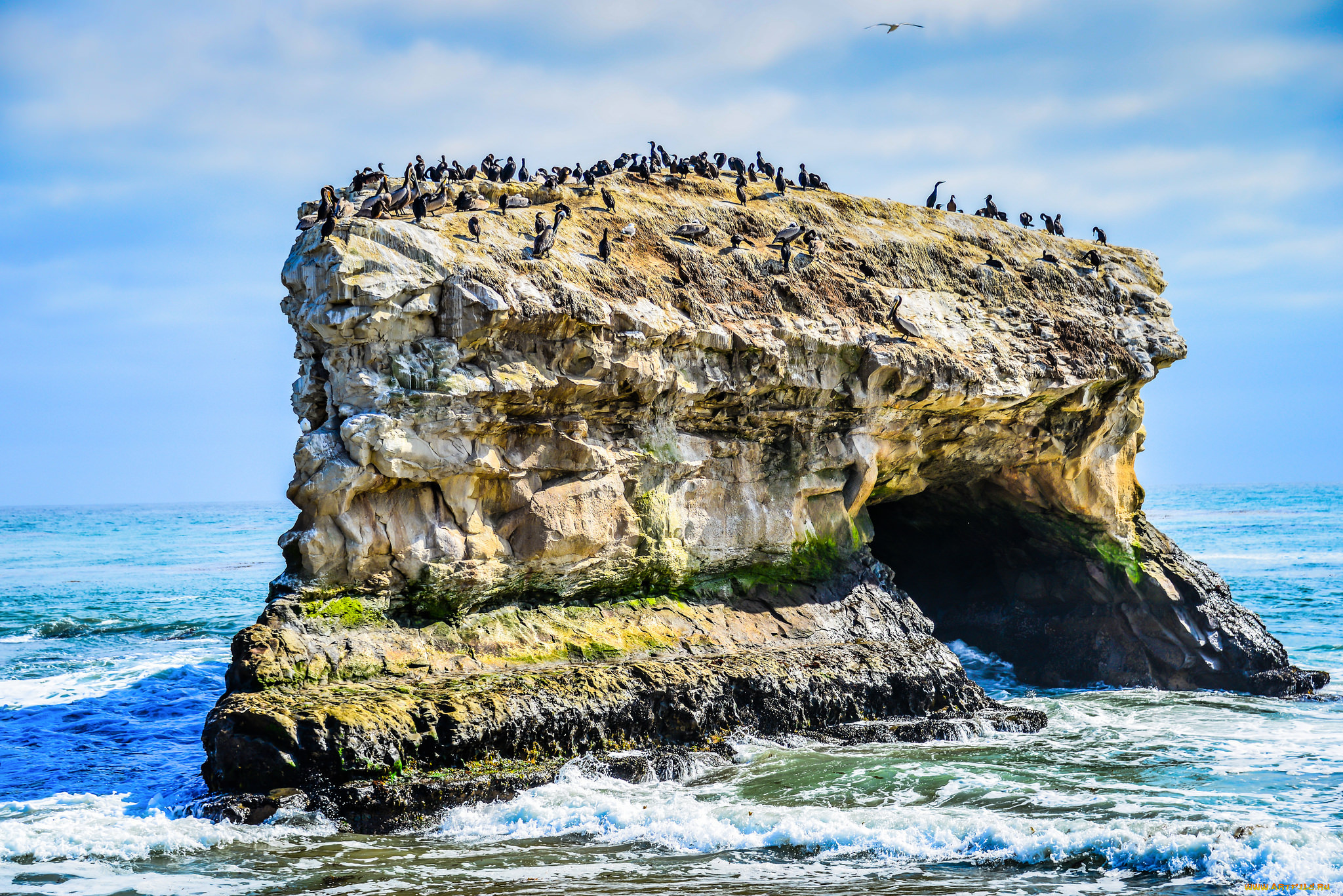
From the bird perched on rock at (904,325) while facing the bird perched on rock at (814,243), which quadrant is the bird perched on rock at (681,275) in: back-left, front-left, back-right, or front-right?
front-left

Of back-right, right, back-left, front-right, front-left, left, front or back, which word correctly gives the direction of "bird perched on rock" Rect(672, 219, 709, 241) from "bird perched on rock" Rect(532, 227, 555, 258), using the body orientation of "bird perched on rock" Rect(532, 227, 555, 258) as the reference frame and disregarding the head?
front-left

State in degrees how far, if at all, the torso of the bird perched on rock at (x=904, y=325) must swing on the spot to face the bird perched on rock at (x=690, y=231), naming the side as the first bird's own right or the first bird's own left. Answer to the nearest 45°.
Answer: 0° — it already faces it

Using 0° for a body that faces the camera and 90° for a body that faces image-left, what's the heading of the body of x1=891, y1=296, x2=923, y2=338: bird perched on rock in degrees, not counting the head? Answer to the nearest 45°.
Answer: approximately 90°
